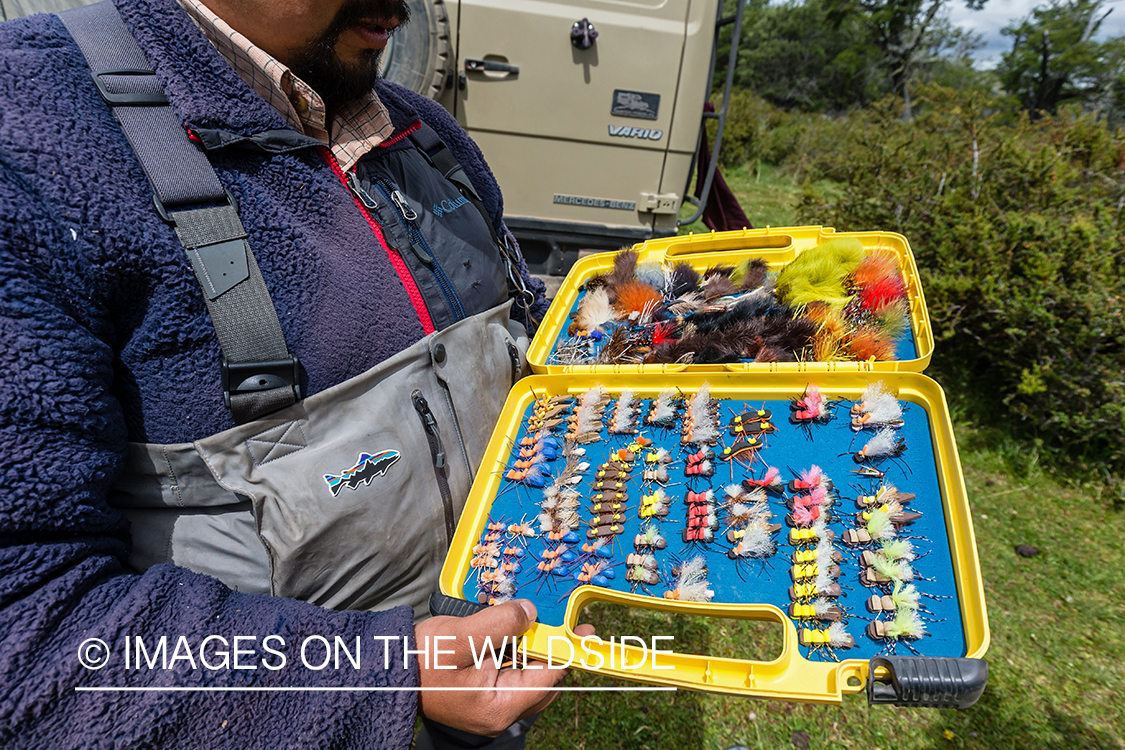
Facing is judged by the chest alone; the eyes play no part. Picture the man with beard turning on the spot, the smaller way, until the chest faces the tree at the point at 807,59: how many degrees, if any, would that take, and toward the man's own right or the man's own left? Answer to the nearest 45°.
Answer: approximately 90° to the man's own left

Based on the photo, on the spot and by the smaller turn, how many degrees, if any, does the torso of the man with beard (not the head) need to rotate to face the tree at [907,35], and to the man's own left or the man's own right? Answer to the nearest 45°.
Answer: approximately 90° to the man's own left

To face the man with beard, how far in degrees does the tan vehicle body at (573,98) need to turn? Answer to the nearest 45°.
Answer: approximately 135° to its left

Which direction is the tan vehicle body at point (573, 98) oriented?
away from the camera

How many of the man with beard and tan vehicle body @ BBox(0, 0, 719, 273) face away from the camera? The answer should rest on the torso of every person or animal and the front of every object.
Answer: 1

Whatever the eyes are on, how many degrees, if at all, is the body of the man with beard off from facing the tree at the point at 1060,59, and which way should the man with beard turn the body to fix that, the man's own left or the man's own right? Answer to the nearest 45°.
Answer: approximately 90° to the man's own left

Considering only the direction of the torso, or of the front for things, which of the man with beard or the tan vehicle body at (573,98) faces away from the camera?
the tan vehicle body

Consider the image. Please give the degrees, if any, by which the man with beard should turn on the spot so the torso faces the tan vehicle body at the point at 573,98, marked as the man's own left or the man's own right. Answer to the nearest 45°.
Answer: approximately 90° to the man's own left

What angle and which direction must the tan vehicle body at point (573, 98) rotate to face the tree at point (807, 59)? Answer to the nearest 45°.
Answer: approximately 45° to its right

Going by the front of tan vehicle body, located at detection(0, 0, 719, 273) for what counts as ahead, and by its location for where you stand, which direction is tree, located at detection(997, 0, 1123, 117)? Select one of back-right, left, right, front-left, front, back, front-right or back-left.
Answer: front-right

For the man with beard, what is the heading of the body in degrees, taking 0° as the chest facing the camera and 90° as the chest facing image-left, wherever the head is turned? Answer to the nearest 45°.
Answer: approximately 315°
